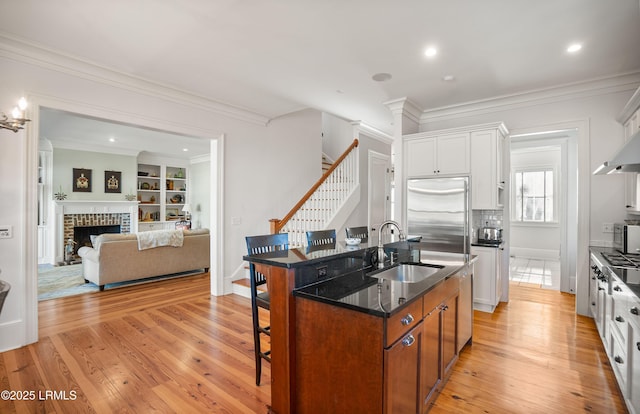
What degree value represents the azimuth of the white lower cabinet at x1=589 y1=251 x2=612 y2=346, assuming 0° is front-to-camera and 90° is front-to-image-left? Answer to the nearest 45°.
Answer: approximately 90°

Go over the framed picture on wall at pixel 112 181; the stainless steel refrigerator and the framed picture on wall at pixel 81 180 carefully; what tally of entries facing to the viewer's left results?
0

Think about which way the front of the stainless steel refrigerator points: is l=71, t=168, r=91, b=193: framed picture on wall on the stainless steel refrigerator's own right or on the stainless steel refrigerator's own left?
on the stainless steel refrigerator's own right

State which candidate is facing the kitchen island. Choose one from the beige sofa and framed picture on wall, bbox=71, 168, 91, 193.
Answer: the framed picture on wall

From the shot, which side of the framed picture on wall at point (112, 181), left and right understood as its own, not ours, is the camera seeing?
front

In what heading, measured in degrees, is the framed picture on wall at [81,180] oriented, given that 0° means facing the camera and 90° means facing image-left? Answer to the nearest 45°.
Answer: approximately 0°

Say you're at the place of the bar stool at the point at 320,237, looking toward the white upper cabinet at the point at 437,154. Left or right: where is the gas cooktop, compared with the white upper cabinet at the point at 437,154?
right

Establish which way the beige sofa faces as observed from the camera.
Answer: facing away from the viewer and to the left of the viewer

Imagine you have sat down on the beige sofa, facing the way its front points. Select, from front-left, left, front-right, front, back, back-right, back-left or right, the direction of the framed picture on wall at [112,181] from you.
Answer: front-right

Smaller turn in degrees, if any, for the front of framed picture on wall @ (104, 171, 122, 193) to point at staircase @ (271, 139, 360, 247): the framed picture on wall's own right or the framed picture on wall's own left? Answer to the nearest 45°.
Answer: approximately 45° to the framed picture on wall's own left

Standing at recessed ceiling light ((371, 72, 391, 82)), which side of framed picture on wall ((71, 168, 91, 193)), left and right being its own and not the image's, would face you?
front
